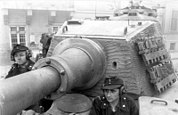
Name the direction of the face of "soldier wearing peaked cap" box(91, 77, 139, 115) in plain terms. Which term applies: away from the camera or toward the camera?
toward the camera

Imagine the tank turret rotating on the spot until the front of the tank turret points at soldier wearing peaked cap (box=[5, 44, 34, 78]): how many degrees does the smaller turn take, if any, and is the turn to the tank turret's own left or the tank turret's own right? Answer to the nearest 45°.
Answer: approximately 90° to the tank turret's own right

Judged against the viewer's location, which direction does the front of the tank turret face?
facing the viewer and to the left of the viewer

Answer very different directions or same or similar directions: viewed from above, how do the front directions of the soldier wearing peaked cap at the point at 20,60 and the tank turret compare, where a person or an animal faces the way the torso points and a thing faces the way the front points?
same or similar directions

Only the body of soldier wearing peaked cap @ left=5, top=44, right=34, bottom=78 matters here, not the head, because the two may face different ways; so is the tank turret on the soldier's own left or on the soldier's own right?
on the soldier's own left

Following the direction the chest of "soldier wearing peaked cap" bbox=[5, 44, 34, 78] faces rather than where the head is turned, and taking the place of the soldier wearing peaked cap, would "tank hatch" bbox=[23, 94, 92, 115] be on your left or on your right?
on your left
